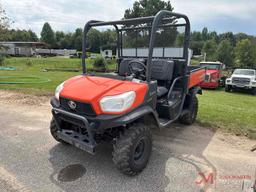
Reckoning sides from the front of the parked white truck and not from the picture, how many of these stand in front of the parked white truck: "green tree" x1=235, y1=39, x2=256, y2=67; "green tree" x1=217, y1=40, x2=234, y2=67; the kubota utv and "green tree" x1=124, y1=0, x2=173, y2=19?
1

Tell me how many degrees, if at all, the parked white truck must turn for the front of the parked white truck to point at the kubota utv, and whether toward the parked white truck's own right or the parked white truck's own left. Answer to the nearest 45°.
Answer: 0° — it already faces it

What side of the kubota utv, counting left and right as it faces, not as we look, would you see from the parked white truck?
back

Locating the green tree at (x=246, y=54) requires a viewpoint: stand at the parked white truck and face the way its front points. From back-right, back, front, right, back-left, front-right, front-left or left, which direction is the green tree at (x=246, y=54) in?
back

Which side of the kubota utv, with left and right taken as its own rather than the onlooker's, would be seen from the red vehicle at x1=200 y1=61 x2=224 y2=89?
back

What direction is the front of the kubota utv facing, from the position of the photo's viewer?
facing the viewer and to the left of the viewer

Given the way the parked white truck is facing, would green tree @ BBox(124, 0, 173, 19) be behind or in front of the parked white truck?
behind

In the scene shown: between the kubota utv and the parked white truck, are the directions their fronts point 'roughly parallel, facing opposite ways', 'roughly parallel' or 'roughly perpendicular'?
roughly parallel

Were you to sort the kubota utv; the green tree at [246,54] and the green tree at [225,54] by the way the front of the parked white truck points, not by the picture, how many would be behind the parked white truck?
2

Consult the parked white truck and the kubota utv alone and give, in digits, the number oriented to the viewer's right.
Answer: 0

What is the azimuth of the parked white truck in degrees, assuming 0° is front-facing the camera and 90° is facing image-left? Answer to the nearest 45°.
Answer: approximately 0°
